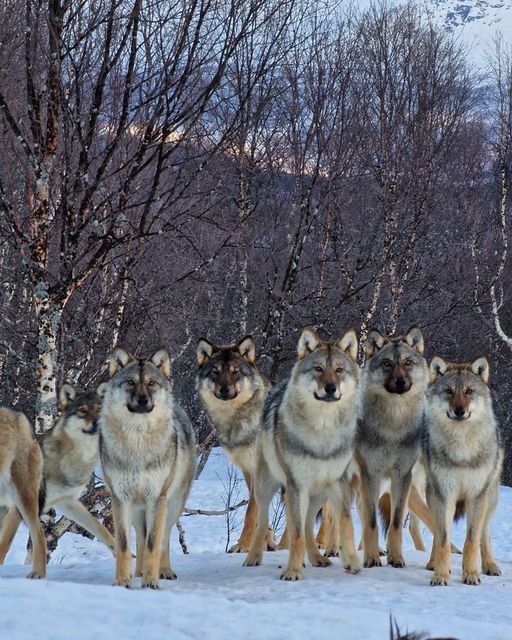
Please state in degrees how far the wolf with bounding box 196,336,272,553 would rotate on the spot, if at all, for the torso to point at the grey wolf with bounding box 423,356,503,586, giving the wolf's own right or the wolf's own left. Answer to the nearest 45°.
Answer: approximately 90° to the wolf's own left

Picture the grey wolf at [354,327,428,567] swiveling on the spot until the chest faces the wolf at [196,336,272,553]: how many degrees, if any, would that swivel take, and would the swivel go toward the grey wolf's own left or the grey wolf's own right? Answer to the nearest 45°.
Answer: approximately 135° to the grey wolf's own right

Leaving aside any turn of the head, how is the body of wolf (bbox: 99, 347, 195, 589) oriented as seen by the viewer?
toward the camera

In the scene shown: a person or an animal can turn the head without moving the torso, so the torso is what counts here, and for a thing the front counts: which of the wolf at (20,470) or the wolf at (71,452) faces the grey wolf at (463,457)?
the wolf at (71,452)

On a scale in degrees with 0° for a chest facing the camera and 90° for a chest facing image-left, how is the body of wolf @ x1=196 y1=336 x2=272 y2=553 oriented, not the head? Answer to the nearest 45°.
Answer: approximately 45°

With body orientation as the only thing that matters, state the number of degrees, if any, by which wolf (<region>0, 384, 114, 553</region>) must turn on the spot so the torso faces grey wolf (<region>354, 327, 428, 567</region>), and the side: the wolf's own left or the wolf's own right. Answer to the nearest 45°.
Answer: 0° — it already faces it

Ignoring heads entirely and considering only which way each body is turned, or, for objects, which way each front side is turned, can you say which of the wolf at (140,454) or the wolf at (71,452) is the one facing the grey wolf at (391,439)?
the wolf at (71,452)

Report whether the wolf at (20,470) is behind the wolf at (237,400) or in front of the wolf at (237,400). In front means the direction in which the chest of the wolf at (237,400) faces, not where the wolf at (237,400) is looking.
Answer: in front

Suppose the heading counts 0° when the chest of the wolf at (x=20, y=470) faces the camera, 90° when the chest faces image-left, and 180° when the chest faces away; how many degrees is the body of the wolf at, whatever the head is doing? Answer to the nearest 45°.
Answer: approximately 90°

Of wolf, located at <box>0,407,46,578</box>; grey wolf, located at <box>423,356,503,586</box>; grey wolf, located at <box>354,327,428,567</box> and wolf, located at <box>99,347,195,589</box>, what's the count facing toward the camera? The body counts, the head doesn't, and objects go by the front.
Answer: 3

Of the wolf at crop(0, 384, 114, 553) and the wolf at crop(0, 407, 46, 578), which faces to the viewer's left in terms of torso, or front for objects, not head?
the wolf at crop(0, 407, 46, 578)

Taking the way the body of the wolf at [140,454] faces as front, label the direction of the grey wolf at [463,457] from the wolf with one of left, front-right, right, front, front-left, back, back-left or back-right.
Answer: left

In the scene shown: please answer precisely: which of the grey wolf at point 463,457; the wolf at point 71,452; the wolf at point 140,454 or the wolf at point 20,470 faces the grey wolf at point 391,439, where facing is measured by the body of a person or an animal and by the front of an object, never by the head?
the wolf at point 71,452

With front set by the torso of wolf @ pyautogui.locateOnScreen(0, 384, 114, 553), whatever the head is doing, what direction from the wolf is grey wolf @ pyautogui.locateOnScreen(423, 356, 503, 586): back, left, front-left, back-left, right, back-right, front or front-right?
front

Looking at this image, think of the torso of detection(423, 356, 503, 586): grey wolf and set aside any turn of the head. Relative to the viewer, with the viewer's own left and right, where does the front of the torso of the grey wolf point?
facing the viewer
